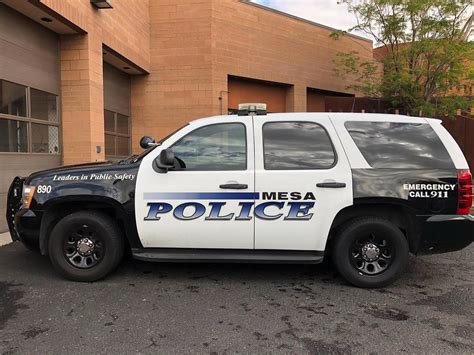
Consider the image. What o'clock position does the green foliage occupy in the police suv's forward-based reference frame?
The green foliage is roughly at 4 o'clock from the police suv.

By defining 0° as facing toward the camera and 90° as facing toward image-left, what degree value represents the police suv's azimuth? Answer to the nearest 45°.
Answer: approximately 90°
